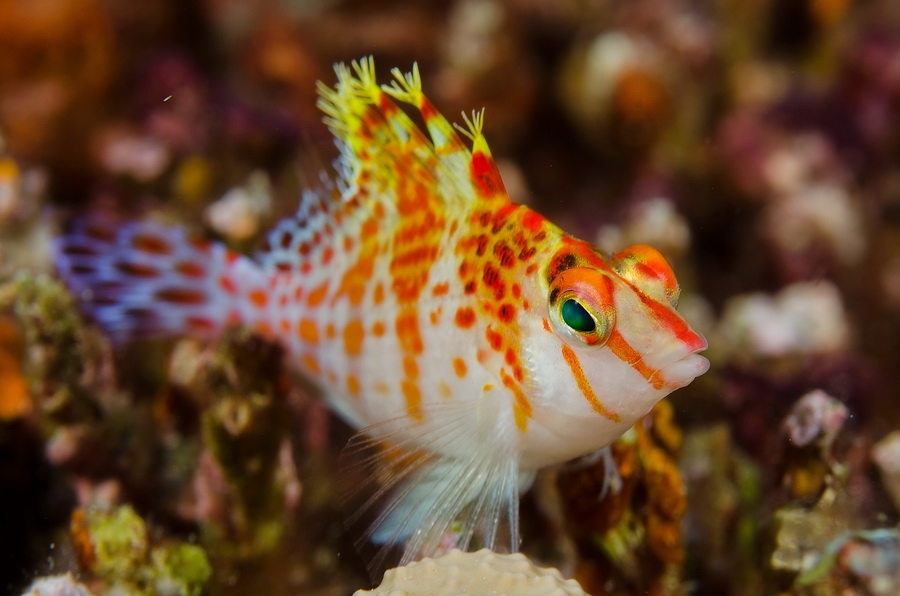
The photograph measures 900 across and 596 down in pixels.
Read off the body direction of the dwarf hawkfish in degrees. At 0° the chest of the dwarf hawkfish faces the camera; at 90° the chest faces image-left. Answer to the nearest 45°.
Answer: approximately 315°
